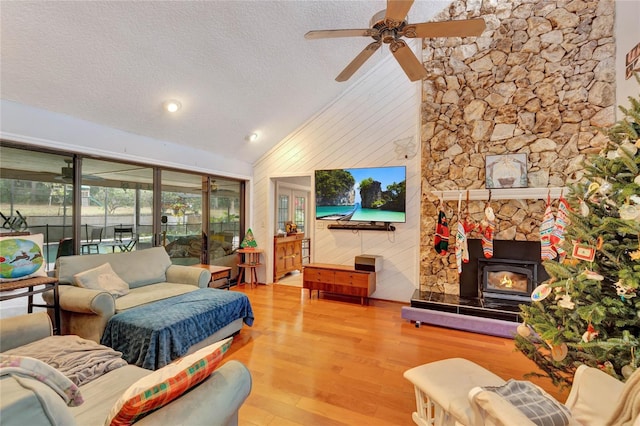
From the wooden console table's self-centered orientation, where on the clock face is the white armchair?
The white armchair is roughly at 10 o'clock from the wooden console table.

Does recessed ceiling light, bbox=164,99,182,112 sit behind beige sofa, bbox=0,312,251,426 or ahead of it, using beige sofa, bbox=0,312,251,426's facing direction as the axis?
ahead

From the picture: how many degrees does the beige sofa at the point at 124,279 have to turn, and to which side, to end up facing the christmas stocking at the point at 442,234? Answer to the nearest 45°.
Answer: approximately 45° to its left

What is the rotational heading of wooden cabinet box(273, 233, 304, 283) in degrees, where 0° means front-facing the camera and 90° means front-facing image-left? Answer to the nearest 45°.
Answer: approximately 315°

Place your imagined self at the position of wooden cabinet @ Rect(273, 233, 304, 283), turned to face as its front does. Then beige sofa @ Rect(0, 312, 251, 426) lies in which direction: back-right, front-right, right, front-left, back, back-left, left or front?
front-right

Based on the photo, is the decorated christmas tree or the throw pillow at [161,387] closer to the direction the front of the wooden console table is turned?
the throw pillow

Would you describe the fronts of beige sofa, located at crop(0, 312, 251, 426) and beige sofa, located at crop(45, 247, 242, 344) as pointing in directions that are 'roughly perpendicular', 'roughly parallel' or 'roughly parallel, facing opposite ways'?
roughly perpendicular

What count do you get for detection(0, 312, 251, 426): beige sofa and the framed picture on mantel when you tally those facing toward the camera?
1

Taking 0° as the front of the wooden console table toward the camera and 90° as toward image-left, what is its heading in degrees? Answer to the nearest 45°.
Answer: approximately 45°

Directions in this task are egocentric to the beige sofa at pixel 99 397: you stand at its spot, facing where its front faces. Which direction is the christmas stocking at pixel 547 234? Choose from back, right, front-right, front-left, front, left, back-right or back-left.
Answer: front-right

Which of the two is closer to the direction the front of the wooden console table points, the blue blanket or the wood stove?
the blue blanket

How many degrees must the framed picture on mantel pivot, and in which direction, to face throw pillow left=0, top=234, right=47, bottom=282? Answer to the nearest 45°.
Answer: approximately 45° to its right
